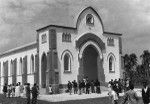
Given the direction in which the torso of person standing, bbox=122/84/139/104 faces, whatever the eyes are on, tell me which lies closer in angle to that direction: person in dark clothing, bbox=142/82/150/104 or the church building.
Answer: the church building

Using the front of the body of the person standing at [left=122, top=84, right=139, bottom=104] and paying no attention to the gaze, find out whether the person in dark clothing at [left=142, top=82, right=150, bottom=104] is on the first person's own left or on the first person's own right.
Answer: on the first person's own right

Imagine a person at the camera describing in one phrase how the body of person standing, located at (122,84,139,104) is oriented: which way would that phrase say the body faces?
away from the camera

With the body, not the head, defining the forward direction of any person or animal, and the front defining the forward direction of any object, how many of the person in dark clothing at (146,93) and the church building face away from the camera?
0

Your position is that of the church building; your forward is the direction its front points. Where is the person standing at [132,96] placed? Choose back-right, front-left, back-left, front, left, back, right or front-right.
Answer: front-right

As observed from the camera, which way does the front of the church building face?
facing the viewer and to the right of the viewer
